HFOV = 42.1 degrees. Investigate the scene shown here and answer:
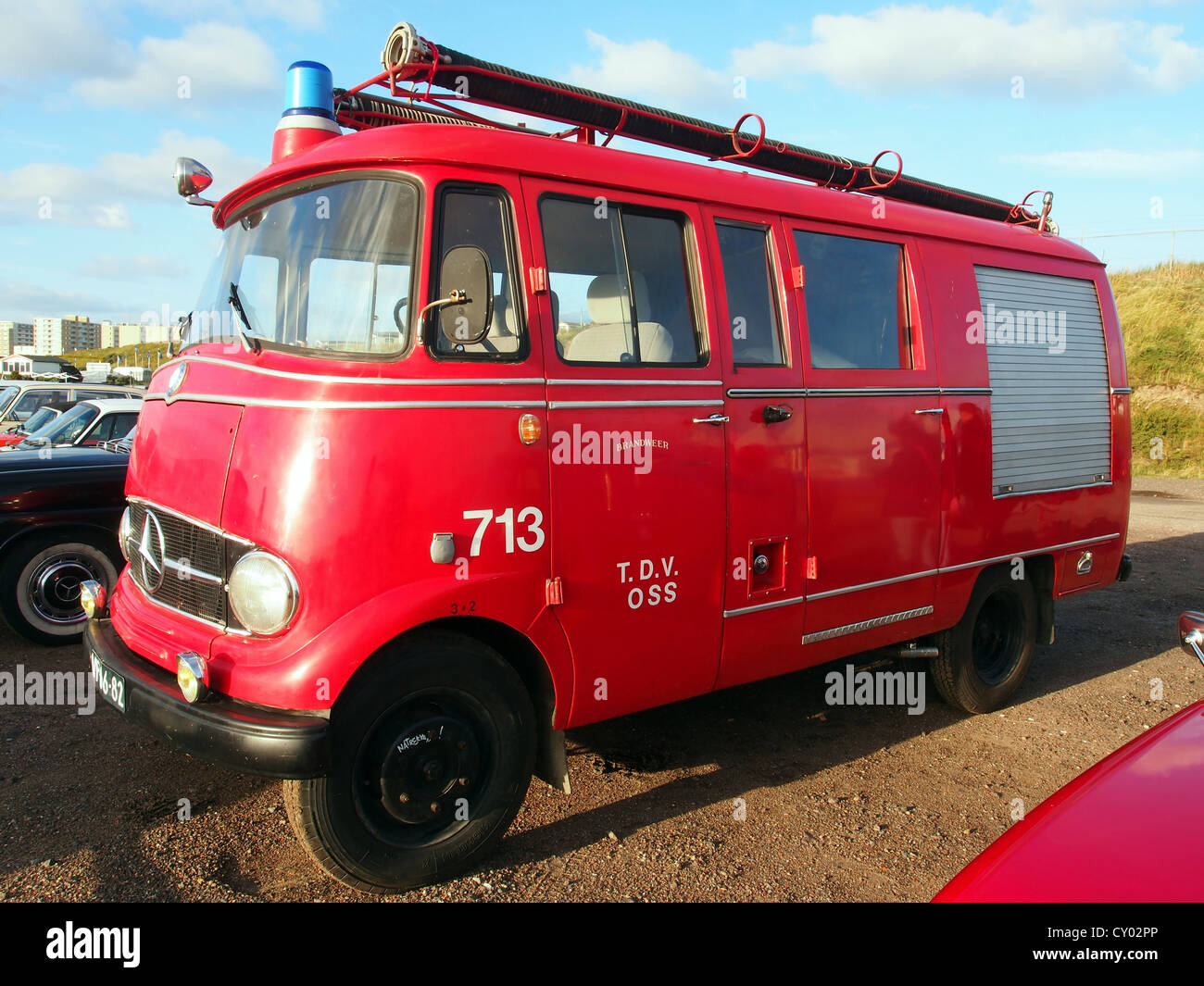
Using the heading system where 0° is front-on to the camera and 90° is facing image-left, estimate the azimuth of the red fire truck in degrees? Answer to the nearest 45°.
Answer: approximately 45°
